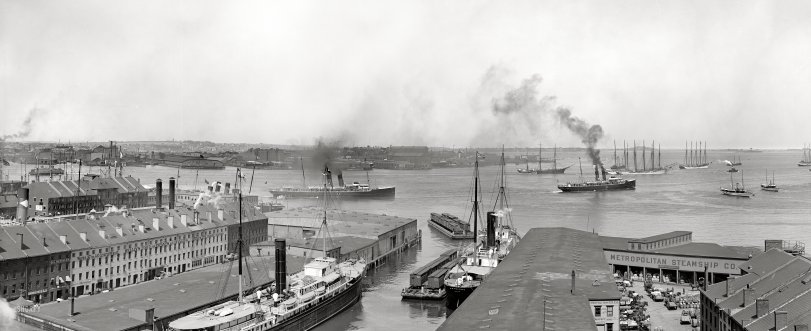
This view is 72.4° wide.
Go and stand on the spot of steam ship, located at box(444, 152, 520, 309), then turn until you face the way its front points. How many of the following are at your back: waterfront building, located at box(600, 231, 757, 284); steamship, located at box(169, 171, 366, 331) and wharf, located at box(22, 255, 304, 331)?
2

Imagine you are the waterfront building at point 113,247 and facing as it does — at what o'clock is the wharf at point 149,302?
The wharf is roughly at 1 o'clock from the waterfront building.

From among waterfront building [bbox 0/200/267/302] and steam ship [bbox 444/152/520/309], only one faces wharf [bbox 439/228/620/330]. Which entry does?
the waterfront building

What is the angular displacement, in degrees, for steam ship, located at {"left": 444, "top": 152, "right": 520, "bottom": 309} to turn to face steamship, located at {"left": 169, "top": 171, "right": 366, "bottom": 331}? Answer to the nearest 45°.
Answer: approximately 180°

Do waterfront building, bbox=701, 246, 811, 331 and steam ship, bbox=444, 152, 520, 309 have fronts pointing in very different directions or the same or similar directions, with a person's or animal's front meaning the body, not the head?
very different directions

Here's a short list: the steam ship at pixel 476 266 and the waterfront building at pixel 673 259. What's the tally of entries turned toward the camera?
1

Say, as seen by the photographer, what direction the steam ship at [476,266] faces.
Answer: facing away from the viewer and to the right of the viewer

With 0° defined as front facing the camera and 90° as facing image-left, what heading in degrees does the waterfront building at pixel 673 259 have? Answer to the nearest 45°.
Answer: approximately 0°
